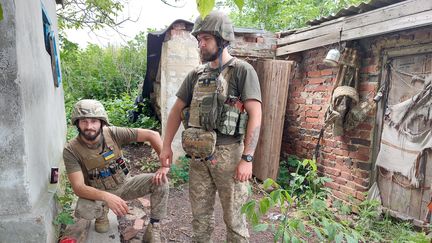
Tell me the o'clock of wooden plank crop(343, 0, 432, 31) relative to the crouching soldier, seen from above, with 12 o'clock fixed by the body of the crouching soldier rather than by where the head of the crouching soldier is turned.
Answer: The wooden plank is roughly at 9 o'clock from the crouching soldier.

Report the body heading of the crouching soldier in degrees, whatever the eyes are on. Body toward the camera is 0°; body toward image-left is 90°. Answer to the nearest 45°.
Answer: approximately 0°

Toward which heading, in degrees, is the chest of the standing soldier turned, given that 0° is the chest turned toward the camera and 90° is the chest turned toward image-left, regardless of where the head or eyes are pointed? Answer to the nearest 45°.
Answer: approximately 45°

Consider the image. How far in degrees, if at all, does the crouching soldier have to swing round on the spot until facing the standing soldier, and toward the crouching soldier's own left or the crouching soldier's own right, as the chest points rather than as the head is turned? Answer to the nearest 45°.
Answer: approximately 45° to the crouching soldier's own left

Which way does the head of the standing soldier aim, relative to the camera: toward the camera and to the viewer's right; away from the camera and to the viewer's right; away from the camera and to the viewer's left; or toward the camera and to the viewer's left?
toward the camera and to the viewer's left

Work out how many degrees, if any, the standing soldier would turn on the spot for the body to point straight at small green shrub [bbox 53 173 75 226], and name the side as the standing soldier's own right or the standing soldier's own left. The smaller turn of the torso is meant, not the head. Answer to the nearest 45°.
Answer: approximately 45° to the standing soldier's own right
